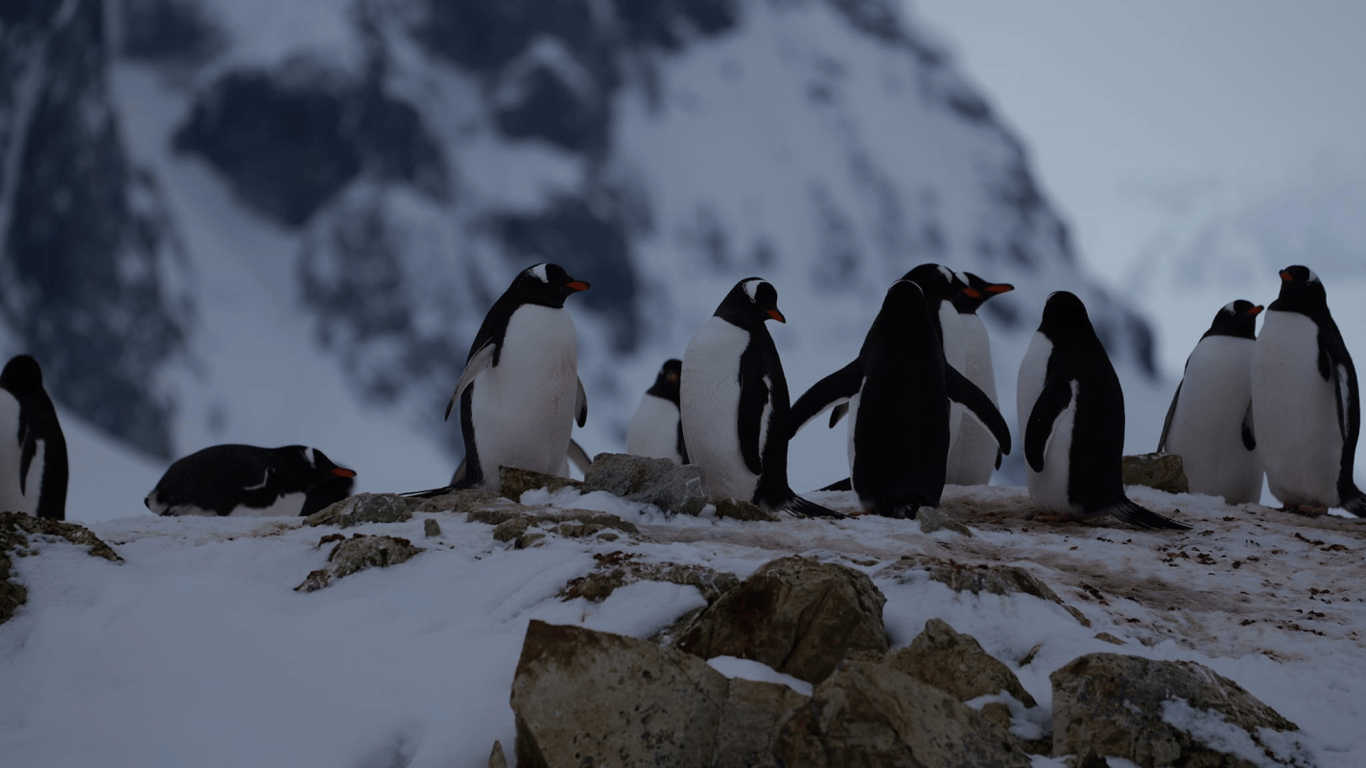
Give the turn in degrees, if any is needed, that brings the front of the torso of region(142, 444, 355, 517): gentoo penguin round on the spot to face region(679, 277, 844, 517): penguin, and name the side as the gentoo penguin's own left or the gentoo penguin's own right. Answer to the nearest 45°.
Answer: approximately 45° to the gentoo penguin's own right

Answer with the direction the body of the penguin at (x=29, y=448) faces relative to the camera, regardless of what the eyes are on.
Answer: to the viewer's left

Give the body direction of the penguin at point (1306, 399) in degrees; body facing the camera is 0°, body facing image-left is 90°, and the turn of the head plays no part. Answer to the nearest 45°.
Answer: approximately 45°

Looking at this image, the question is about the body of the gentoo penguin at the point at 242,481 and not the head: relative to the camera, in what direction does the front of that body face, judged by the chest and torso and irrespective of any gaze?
to the viewer's right

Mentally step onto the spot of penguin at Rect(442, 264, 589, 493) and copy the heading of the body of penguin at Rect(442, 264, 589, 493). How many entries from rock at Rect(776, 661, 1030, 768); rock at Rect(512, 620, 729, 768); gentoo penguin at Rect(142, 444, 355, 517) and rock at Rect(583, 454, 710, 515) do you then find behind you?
1

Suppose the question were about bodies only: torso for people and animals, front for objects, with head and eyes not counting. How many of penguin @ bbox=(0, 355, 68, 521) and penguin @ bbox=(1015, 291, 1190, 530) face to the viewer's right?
0

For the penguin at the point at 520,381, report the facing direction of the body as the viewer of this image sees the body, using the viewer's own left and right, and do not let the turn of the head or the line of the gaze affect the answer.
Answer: facing the viewer and to the right of the viewer

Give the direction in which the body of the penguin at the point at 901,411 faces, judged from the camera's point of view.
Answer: away from the camera

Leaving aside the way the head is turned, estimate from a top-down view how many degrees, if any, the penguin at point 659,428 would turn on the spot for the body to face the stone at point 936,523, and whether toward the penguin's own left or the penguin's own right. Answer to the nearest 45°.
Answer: approximately 45° to the penguin's own left

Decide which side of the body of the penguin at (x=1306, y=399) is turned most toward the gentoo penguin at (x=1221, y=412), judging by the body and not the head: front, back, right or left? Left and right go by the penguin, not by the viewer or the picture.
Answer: right

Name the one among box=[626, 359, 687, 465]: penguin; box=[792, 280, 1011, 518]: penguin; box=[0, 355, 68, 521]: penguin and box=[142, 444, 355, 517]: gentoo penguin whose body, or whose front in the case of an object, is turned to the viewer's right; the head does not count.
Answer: the gentoo penguin

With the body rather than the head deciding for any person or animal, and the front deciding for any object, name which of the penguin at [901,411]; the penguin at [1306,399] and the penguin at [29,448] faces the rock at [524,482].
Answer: the penguin at [1306,399]

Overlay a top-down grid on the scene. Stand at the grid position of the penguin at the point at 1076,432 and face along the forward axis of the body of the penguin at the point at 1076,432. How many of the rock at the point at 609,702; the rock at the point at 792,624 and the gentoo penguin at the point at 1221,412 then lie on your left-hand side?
2

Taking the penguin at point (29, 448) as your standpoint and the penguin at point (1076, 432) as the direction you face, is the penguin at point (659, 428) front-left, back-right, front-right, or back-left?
front-left

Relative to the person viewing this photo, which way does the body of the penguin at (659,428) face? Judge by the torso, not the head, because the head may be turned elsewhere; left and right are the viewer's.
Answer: facing the viewer and to the left of the viewer
